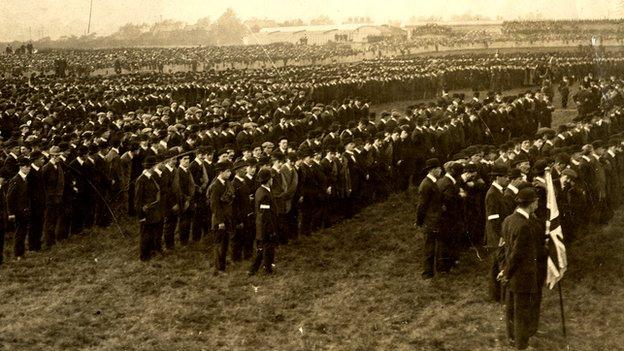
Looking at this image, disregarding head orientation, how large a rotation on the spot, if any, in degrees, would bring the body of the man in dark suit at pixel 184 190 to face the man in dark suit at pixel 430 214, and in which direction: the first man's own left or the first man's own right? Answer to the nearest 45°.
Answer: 0° — they already face them

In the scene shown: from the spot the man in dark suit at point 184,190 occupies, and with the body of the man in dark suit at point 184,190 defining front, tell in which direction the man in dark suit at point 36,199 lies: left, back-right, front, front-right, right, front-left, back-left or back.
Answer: back-right

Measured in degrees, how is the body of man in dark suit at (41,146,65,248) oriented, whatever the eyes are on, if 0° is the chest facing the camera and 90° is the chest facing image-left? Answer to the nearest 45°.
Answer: approximately 315°

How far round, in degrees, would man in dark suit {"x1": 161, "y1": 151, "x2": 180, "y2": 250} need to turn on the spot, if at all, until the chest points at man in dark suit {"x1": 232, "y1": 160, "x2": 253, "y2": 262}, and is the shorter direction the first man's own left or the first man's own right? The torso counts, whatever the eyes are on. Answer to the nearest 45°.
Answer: approximately 90° to the first man's own left
